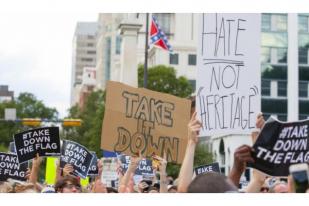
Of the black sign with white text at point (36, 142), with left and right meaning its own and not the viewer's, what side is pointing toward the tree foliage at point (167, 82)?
back

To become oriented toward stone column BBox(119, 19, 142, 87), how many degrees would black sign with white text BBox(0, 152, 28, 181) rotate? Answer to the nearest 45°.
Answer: approximately 180°

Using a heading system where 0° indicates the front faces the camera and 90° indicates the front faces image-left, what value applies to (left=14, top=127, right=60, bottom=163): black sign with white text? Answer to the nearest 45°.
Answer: approximately 0°

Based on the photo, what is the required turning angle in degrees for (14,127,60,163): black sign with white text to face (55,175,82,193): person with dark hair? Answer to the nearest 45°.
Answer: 0° — it already faces them

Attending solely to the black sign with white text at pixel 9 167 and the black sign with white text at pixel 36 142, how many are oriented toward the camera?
2

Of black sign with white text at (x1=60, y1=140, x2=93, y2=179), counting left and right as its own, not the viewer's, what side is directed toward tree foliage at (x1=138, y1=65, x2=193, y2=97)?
back
